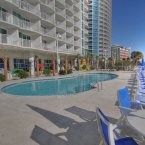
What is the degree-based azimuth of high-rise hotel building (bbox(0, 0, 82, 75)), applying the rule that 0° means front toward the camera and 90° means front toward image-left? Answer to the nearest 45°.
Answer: approximately 315°

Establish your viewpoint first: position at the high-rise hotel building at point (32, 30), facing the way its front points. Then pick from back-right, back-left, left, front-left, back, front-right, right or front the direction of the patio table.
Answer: front-right

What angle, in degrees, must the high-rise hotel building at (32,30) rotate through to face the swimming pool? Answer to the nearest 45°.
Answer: approximately 45° to its right
